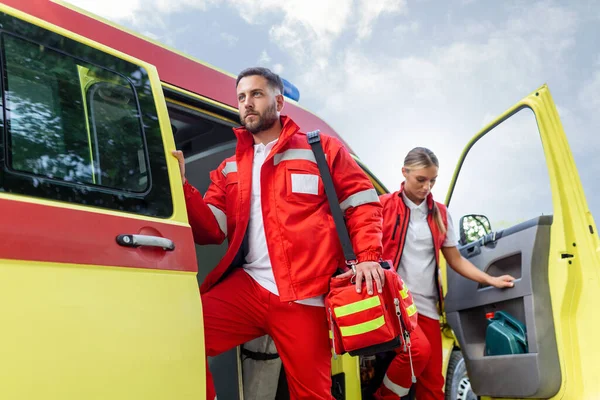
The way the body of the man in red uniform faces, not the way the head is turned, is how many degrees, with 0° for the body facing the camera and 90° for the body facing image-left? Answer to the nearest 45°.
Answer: approximately 45°

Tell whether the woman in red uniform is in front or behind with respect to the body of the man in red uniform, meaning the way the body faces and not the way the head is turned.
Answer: behind
